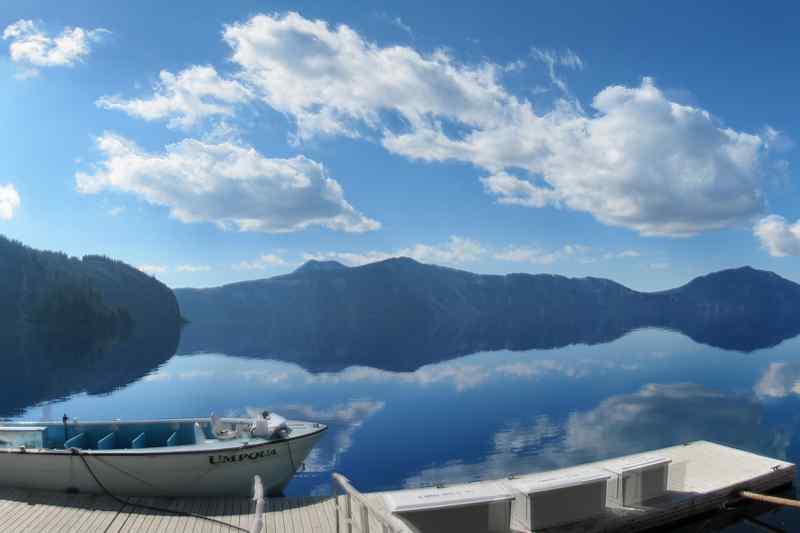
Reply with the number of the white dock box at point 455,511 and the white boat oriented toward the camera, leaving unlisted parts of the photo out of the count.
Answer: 1

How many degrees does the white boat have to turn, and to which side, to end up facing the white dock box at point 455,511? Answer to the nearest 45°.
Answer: approximately 45° to its right

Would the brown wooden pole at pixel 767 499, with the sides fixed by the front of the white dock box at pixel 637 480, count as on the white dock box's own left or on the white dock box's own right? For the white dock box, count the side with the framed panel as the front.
on the white dock box's own left

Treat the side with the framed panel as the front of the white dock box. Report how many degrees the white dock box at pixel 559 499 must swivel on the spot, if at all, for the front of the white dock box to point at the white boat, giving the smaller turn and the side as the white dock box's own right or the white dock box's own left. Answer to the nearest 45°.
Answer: approximately 135° to the white dock box's own right

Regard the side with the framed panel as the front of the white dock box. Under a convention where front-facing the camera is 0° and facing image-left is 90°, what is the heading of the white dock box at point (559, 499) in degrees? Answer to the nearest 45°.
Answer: approximately 315°

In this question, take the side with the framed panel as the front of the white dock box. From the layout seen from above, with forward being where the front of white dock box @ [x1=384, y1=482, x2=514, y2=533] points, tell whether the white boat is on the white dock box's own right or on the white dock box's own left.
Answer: on the white dock box's own right

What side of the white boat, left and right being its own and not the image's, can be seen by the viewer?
right
